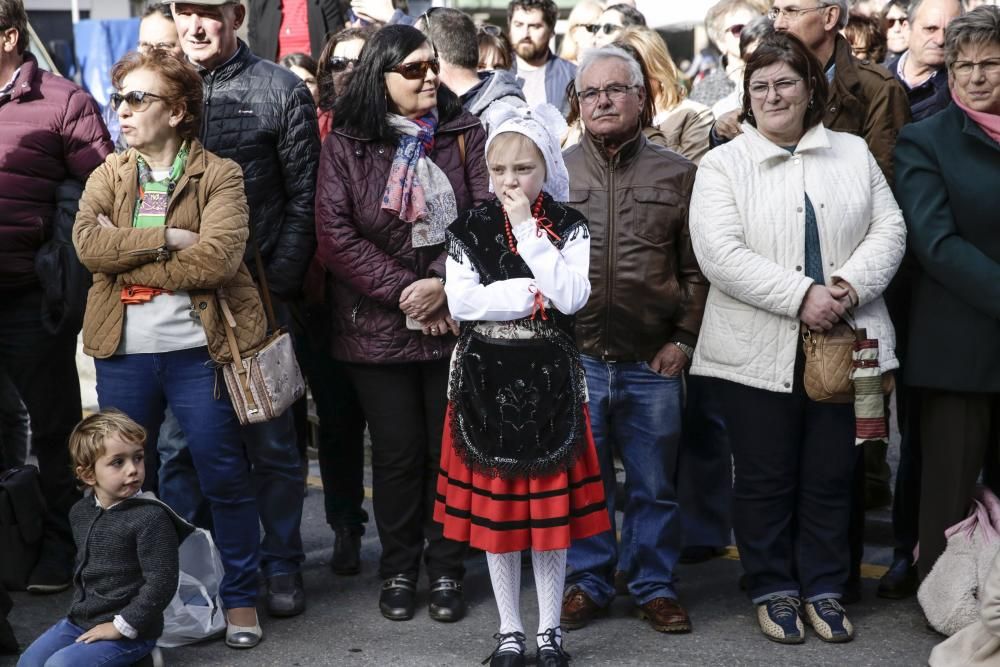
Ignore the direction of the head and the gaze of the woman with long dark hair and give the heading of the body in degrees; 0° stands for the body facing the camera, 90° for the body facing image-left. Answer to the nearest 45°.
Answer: approximately 315°

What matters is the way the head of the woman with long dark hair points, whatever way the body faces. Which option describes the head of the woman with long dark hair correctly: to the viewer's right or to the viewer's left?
to the viewer's right

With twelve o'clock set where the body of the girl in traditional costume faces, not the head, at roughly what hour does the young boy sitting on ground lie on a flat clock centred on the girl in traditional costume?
The young boy sitting on ground is roughly at 3 o'clock from the girl in traditional costume.

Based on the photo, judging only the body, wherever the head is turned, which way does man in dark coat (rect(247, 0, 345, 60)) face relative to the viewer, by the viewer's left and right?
facing the viewer

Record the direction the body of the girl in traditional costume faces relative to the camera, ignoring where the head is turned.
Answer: toward the camera

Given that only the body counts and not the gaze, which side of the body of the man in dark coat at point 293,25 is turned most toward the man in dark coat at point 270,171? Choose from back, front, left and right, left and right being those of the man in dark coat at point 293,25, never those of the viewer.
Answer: front

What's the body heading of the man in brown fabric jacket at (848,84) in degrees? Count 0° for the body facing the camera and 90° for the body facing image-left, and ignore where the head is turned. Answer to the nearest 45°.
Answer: approximately 45°

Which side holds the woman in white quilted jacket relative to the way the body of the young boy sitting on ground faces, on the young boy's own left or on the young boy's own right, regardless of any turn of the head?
on the young boy's own left

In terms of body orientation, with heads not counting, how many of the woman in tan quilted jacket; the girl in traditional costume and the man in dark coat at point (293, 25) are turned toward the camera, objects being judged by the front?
3

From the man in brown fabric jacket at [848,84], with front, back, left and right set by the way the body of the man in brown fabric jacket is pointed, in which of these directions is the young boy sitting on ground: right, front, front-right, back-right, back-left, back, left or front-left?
front
